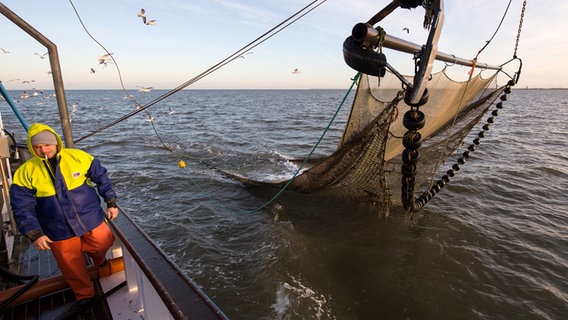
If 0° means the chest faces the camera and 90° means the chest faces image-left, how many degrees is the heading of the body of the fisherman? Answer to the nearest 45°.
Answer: approximately 0°
